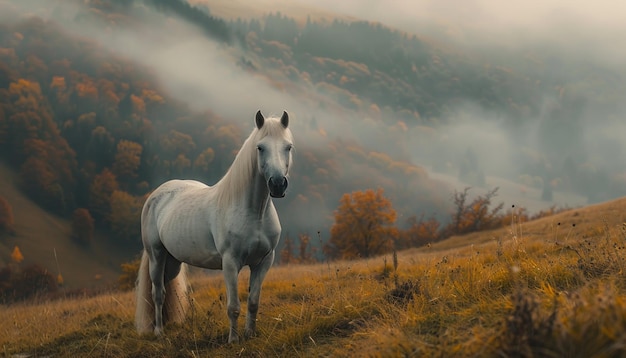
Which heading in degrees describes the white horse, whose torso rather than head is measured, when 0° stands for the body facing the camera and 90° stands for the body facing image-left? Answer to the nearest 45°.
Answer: approximately 315°
